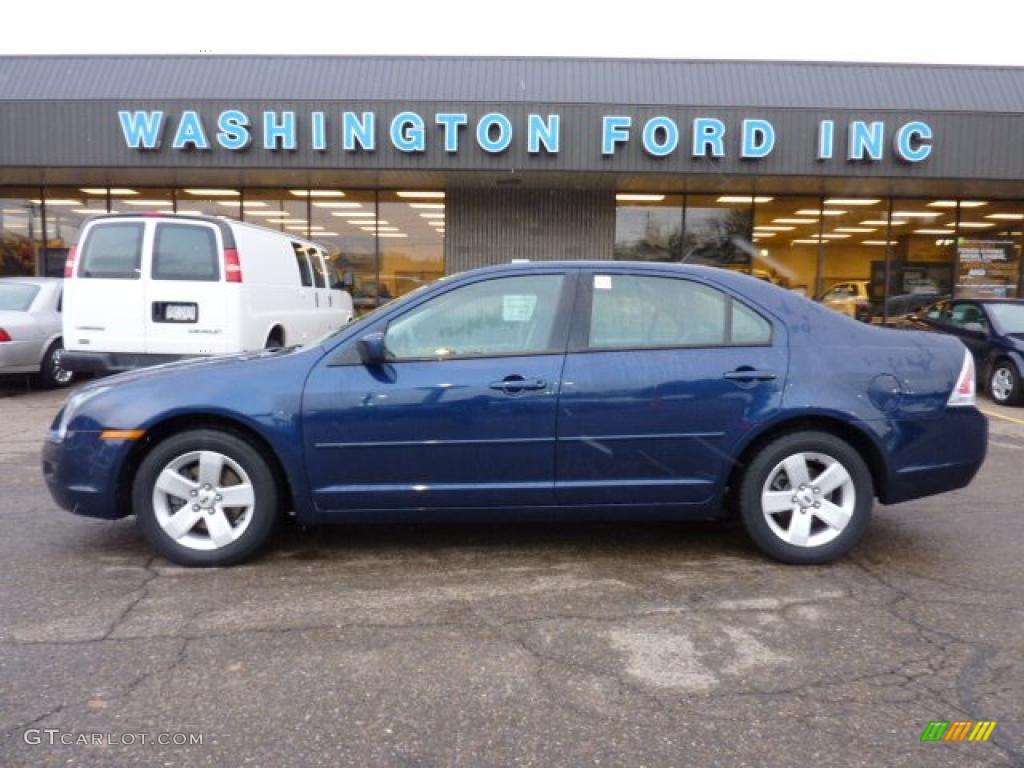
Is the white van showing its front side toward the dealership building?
yes

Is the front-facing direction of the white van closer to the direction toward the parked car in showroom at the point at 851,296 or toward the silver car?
the parked car in showroom

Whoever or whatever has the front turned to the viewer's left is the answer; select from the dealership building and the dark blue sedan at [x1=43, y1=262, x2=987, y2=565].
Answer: the dark blue sedan

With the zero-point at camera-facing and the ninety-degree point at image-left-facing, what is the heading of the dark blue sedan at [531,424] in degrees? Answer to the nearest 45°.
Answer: approximately 90°

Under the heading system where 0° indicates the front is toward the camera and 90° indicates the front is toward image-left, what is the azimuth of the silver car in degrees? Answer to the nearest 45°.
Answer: approximately 225°

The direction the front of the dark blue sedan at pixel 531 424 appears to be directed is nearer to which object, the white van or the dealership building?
the white van

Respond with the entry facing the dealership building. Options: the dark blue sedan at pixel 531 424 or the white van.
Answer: the white van

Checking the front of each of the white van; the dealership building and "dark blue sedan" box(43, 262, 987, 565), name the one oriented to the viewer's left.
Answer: the dark blue sedan

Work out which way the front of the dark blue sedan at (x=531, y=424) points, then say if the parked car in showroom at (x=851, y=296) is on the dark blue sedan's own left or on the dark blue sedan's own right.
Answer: on the dark blue sedan's own right

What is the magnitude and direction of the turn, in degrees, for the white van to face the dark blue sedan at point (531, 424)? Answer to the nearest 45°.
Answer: approximately 135° to its right

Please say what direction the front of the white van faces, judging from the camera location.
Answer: facing away from the viewer and to the right of the viewer
